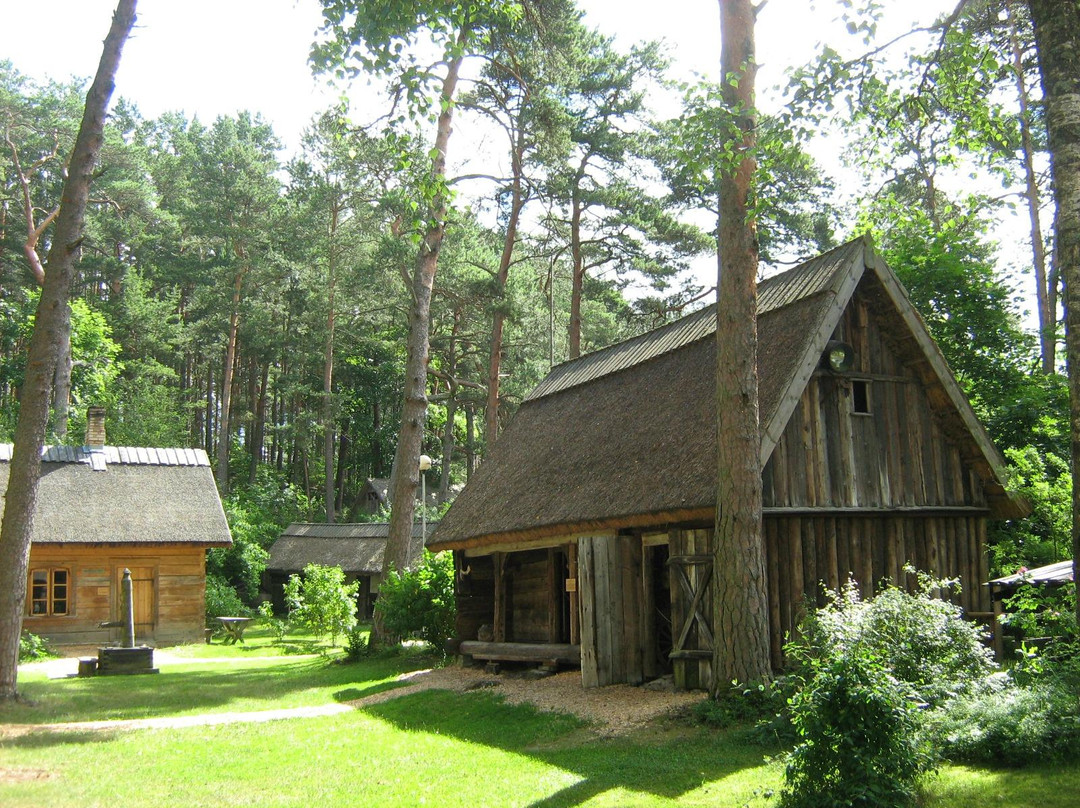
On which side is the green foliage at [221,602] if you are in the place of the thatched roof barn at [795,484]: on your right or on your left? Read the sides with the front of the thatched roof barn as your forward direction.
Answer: on your right

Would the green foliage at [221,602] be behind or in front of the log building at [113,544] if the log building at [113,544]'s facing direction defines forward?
behind

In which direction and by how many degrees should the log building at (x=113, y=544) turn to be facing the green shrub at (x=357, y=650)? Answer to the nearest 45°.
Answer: approximately 45° to its left

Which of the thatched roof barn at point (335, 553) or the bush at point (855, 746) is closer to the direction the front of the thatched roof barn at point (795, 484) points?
the bush

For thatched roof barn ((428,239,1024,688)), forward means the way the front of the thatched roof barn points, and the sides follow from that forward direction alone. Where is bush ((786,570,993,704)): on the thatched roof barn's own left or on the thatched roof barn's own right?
on the thatched roof barn's own left

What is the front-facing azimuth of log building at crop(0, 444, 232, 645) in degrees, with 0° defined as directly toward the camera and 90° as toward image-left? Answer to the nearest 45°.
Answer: approximately 0°

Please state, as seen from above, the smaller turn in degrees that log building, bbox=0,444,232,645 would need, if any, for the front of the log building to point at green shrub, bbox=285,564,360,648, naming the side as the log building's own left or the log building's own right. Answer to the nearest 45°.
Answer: approximately 45° to the log building's own left

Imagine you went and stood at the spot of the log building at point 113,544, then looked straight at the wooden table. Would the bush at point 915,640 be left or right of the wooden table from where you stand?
right
